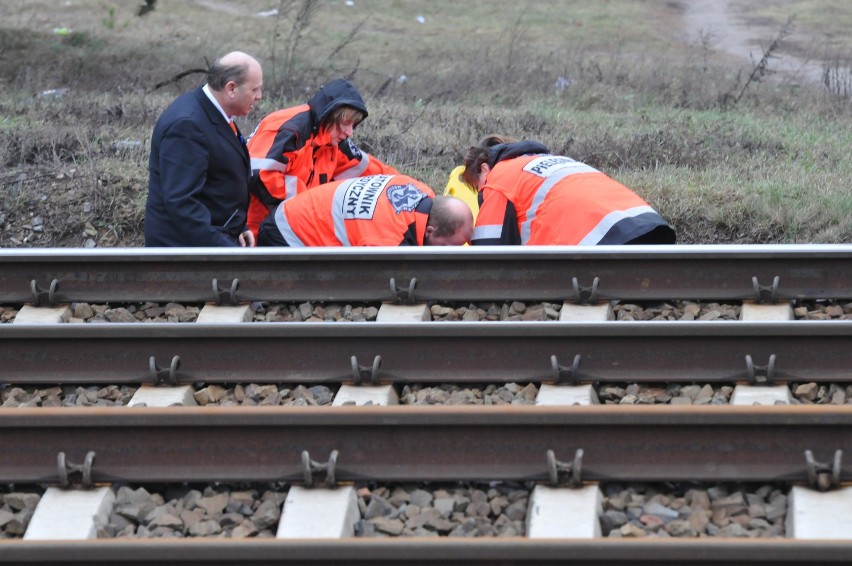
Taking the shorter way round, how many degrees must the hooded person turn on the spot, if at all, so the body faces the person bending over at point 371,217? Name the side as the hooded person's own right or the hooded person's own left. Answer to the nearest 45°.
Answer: approximately 45° to the hooded person's own right

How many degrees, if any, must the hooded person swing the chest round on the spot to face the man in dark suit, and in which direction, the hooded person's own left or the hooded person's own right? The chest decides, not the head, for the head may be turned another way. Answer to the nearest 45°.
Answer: approximately 90° to the hooded person's own right

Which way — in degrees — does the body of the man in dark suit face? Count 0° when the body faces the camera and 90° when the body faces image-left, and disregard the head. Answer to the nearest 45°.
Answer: approximately 270°

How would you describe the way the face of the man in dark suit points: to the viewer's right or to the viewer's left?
to the viewer's right

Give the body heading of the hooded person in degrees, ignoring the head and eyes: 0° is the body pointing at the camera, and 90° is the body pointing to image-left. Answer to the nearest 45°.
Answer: approximately 315°

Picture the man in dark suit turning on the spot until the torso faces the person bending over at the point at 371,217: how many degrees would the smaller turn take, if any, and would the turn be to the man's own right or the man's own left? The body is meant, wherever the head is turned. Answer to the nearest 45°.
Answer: approximately 45° to the man's own right

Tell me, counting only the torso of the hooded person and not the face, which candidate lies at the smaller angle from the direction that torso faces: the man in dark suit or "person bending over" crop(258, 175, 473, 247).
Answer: the person bending over
